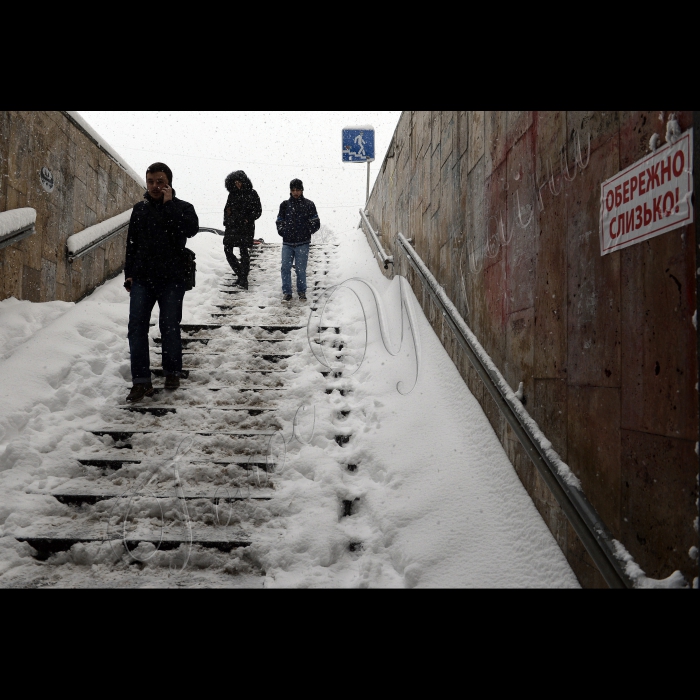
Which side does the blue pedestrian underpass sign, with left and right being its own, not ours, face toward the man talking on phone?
front

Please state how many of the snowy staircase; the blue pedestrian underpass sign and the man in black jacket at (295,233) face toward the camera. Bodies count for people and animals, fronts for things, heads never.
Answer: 3

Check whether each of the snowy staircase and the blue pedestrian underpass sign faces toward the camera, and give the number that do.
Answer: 2

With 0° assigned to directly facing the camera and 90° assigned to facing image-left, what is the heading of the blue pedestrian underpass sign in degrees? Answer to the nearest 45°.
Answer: approximately 0°

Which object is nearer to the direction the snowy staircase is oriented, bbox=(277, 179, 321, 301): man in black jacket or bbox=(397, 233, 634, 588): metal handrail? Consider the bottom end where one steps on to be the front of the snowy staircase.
the metal handrail
